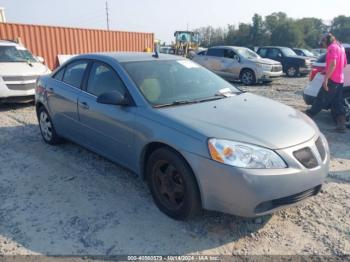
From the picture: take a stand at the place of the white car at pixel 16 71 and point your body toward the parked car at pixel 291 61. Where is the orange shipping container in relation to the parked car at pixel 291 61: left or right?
left

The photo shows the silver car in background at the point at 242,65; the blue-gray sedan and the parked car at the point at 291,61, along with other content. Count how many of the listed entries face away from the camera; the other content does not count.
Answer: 0

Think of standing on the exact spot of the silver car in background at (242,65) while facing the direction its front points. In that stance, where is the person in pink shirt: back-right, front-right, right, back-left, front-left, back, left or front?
front-right

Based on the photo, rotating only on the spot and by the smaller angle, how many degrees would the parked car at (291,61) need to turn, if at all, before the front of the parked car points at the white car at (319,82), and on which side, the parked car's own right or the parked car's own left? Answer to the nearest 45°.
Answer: approximately 45° to the parked car's own right

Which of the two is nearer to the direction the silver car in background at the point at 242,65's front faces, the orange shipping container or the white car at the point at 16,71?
the white car

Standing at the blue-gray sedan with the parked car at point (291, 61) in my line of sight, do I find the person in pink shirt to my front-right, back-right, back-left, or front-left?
front-right

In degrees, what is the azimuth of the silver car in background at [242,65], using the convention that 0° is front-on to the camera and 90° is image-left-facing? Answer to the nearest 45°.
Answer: approximately 315°

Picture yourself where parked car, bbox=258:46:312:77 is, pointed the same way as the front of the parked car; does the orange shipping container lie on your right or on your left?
on your right

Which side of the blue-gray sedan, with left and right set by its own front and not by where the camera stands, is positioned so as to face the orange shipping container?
back

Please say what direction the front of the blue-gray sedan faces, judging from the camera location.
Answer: facing the viewer and to the right of the viewer
